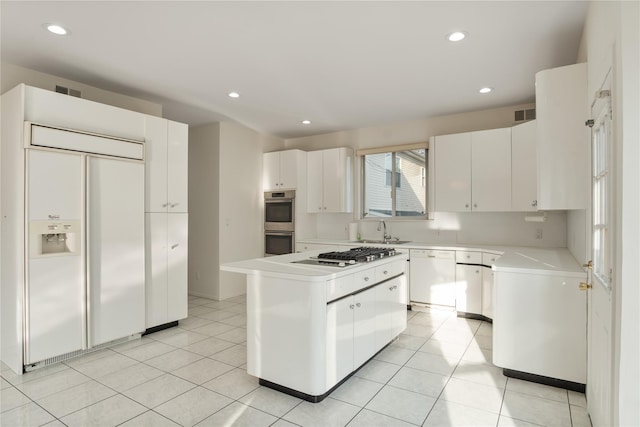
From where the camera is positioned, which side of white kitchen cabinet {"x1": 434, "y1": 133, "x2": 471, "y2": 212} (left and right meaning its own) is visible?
front

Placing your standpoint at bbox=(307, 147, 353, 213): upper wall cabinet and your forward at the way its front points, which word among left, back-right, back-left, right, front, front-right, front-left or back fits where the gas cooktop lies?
front-left

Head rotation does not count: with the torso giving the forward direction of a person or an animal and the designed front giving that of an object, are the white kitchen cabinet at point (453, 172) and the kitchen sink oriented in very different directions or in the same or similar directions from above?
same or similar directions

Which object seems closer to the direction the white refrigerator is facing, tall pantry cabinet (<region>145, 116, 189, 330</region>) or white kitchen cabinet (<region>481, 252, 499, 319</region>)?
the white kitchen cabinet

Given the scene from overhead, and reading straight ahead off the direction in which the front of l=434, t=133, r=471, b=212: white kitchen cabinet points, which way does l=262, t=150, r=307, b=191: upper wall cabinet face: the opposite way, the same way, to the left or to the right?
the same way

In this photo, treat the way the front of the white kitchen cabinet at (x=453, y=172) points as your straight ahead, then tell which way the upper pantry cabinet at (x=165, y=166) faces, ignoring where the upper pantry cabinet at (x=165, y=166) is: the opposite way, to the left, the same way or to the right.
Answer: to the left

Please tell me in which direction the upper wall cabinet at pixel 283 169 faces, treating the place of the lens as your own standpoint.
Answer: facing the viewer and to the left of the viewer

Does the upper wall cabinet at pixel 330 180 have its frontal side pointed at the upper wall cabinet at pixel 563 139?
no

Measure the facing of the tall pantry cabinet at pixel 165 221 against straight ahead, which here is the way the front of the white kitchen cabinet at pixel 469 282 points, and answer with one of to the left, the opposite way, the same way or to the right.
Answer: to the left

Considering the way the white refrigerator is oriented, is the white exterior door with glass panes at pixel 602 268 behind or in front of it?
in front

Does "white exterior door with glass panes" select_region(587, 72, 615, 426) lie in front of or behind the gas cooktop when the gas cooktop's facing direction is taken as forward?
in front

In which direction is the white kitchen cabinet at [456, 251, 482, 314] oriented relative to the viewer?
toward the camera

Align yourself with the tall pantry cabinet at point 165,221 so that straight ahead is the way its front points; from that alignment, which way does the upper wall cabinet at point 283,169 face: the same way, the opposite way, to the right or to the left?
to the right

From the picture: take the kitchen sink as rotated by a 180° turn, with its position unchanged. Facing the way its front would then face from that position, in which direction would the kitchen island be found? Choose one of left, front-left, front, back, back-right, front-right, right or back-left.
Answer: back

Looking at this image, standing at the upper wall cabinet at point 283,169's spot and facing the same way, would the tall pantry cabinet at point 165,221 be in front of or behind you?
in front
